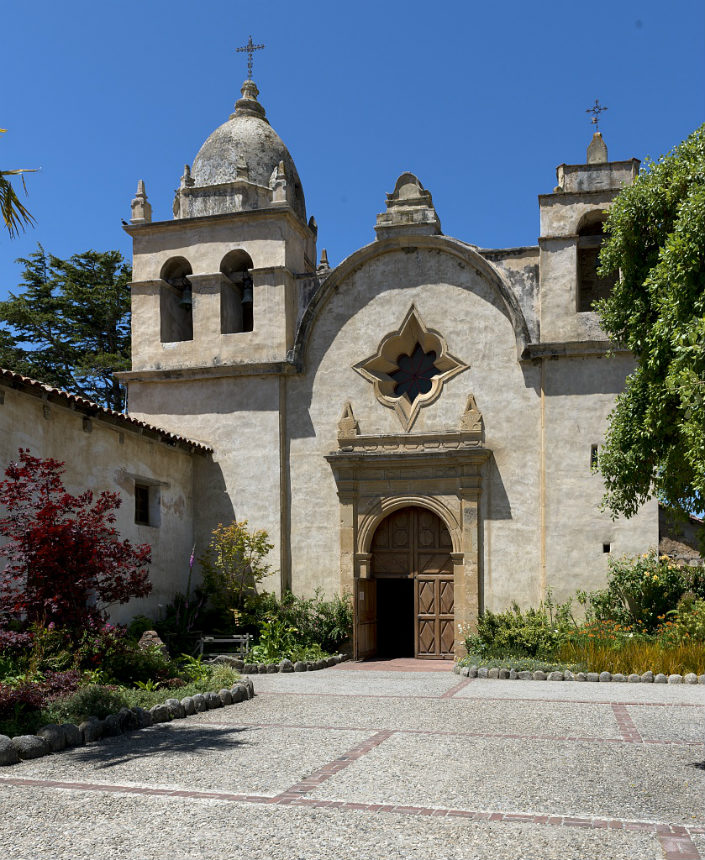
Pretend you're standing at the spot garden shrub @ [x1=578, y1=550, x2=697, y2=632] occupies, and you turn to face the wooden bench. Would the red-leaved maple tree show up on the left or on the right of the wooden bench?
left

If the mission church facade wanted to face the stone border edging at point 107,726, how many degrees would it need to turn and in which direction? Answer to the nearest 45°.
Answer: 0° — it already faces it

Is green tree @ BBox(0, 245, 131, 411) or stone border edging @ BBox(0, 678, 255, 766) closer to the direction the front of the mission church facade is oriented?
the stone border edging

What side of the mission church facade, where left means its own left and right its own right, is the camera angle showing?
front

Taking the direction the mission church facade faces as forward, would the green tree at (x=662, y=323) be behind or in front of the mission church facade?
in front
